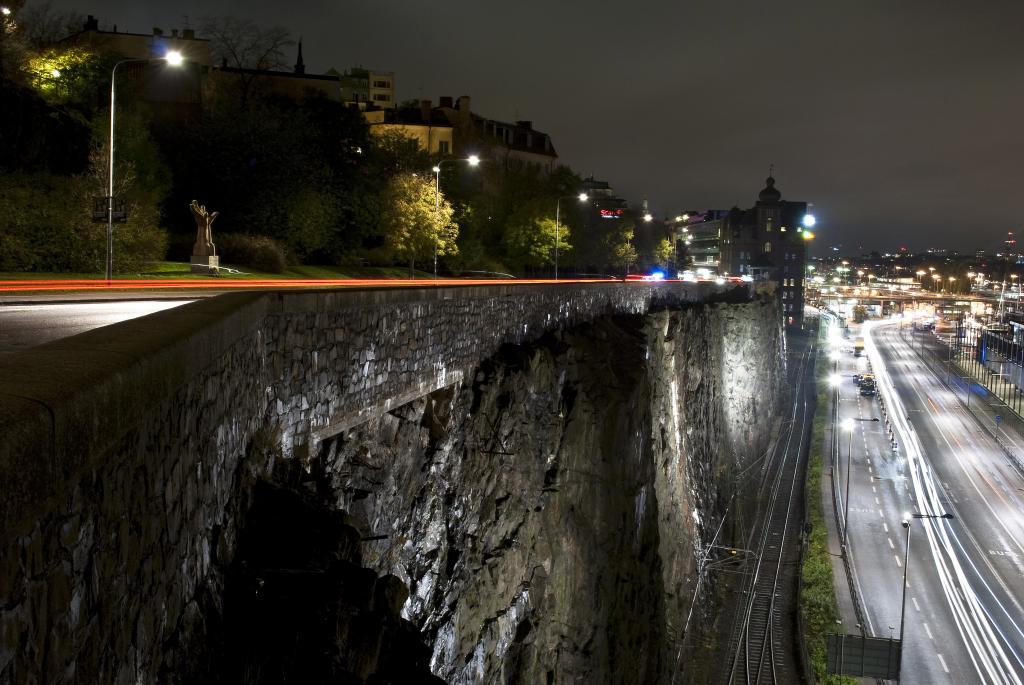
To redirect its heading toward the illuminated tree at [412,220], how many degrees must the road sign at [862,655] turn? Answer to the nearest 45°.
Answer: approximately 45° to its left

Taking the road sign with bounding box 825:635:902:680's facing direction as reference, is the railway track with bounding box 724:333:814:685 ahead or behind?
ahead

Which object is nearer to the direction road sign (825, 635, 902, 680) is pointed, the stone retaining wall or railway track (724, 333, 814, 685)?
the railway track

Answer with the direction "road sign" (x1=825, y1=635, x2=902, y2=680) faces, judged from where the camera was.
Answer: facing away from the viewer

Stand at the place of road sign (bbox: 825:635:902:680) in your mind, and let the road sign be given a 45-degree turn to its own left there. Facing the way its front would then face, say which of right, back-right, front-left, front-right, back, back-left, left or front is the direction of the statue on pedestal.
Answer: front-left

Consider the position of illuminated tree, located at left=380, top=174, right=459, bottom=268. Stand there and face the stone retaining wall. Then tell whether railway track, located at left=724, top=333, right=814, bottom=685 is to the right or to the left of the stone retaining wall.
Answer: left

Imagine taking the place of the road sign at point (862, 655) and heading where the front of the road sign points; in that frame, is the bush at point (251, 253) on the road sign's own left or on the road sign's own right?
on the road sign's own left

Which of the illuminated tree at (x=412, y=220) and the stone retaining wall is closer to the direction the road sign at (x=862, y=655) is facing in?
the illuminated tree
